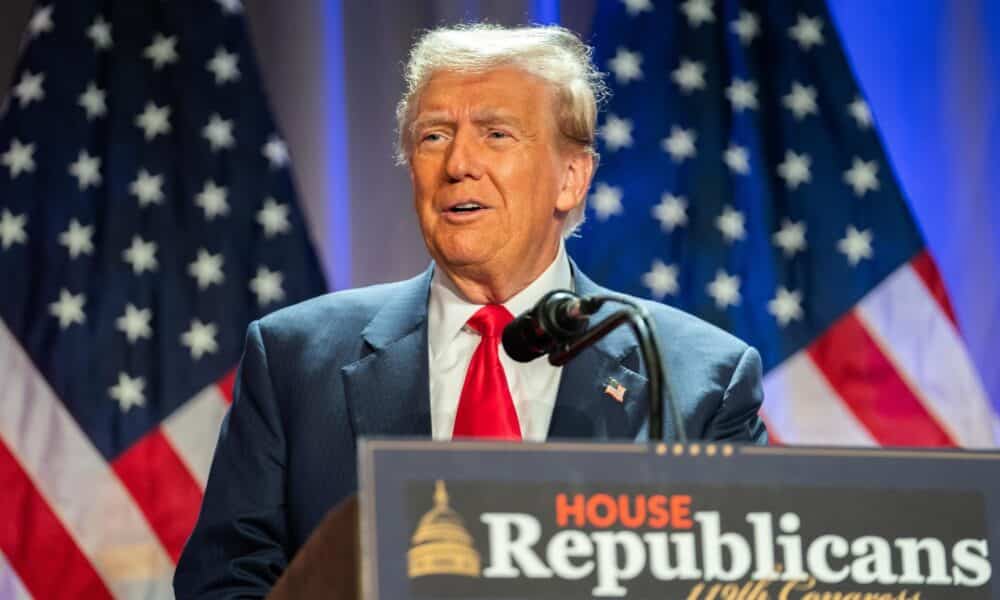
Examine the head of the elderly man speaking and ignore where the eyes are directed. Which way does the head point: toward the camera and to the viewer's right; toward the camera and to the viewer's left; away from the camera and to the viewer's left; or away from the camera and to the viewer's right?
toward the camera and to the viewer's left

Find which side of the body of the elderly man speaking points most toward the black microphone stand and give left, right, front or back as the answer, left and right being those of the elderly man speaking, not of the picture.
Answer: front

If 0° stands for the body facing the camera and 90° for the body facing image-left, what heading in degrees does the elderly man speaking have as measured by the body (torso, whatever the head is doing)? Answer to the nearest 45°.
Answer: approximately 0°
